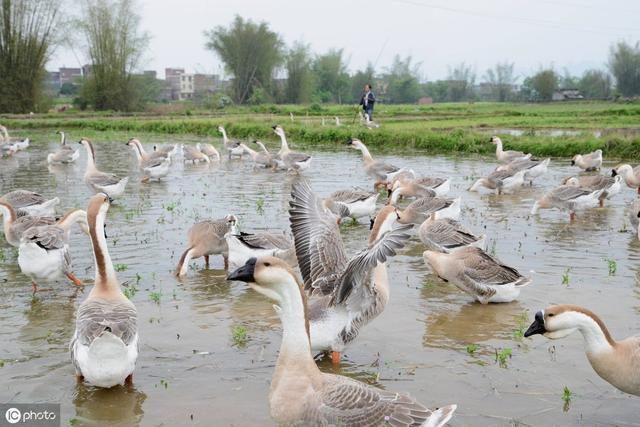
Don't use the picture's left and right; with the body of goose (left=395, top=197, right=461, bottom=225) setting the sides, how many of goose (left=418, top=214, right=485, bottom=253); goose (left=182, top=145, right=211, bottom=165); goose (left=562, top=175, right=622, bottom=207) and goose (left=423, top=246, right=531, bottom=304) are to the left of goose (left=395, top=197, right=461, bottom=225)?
2

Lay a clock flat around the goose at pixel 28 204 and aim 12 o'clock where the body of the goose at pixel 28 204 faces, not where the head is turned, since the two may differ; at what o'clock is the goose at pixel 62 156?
the goose at pixel 62 156 is roughly at 3 o'clock from the goose at pixel 28 204.

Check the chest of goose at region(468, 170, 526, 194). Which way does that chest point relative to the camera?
to the viewer's left

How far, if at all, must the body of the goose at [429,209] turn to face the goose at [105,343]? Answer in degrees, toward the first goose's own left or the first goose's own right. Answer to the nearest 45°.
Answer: approximately 90° to the first goose's own left

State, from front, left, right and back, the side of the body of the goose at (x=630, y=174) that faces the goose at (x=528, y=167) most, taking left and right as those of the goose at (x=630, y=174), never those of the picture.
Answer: front

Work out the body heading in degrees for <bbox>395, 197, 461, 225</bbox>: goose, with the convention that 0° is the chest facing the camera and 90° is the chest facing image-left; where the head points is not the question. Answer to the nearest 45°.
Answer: approximately 90°

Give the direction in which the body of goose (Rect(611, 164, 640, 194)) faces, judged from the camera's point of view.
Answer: to the viewer's left

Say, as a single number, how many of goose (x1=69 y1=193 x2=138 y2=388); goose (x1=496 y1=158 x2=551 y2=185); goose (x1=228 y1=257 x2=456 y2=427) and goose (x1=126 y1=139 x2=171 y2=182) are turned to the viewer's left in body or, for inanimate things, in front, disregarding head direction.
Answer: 3

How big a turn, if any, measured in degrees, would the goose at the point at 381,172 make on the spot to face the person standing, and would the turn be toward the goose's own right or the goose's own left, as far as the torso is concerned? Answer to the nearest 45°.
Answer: approximately 90° to the goose's own right

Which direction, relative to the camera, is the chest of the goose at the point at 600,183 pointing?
to the viewer's left

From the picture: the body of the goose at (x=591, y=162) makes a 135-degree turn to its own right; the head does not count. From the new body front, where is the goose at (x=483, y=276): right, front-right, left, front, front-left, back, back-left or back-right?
back-right

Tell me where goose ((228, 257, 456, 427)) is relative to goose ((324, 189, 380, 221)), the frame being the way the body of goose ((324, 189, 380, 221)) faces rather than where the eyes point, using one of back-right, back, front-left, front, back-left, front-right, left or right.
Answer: left

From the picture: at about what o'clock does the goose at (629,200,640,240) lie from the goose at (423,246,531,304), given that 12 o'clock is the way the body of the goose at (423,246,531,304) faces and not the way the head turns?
the goose at (629,200,640,240) is roughly at 4 o'clock from the goose at (423,246,531,304).

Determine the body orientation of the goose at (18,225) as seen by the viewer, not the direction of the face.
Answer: to the viewer's left

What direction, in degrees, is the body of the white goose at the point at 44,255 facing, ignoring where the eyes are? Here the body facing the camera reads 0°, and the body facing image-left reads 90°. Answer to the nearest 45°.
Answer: approximately 225°

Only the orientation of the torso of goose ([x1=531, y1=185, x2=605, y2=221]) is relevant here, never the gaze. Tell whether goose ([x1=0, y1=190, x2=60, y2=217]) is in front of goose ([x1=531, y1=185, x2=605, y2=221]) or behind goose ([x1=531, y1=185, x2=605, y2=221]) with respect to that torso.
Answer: in front

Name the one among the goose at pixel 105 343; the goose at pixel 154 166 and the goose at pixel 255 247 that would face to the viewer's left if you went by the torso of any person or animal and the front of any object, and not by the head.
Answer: the goose at pixel 154 166

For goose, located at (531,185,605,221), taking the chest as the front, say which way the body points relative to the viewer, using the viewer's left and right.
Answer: facing to the left of the viewer

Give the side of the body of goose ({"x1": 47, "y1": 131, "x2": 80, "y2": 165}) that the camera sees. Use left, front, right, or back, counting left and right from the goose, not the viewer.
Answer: left

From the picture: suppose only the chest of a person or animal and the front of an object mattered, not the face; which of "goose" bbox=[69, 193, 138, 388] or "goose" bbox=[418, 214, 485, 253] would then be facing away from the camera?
"goose" bbox=[69, 193, 138, 388]

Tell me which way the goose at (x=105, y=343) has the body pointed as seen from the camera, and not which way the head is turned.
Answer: away from the camera

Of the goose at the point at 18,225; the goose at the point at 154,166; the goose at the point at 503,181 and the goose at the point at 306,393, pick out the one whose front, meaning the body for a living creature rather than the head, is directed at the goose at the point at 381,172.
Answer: the goose at the point at 503,181
